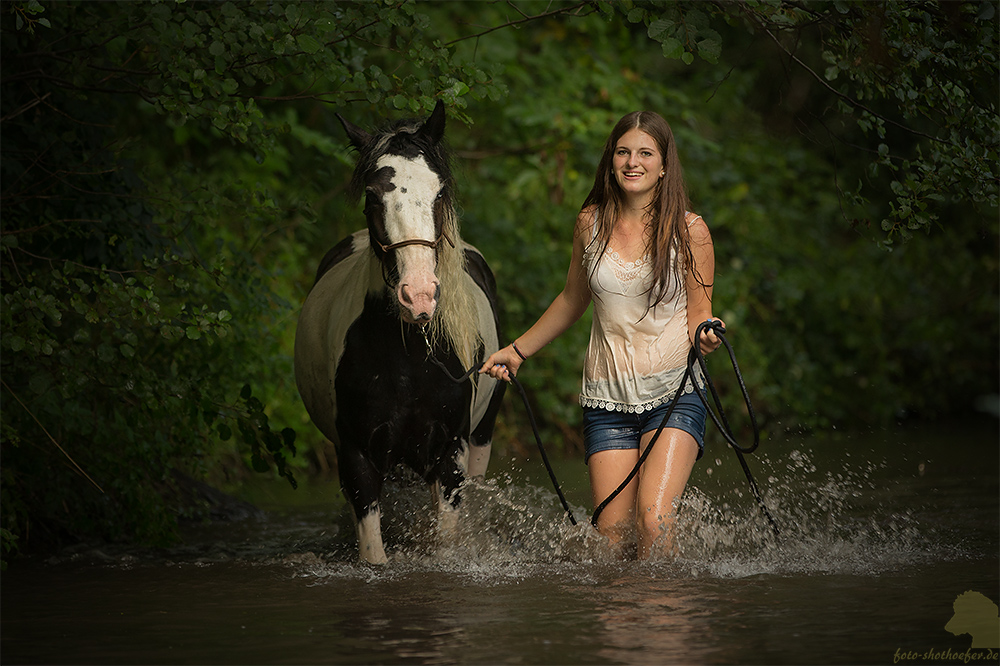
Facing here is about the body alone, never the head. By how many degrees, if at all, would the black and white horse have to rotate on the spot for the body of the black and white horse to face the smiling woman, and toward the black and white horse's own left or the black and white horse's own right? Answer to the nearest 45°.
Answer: approximately 45° to the black and white horse's own left

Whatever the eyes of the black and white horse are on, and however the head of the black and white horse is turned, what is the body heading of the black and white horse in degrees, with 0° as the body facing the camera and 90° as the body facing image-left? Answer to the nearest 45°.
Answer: approximately 0°

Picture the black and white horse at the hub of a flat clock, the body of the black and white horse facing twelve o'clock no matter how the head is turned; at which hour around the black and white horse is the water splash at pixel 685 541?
The water splash is roughly at 9 o'clock from the black and white horse.
